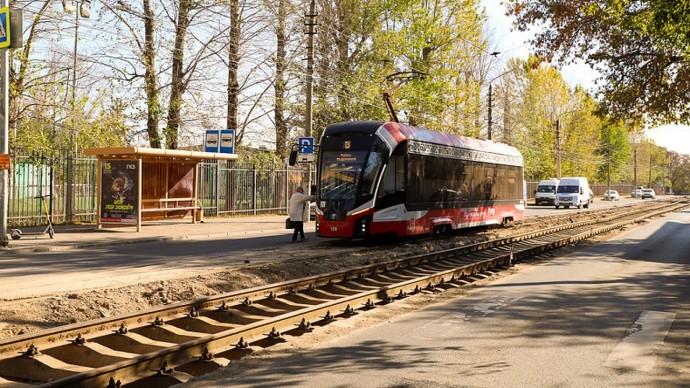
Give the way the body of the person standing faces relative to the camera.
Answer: to the viewer's right

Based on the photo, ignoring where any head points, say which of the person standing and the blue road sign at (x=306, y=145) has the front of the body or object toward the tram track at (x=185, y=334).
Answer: the blue road sign

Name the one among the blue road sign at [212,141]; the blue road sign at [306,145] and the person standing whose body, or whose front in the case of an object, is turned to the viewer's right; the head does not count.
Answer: the person standing

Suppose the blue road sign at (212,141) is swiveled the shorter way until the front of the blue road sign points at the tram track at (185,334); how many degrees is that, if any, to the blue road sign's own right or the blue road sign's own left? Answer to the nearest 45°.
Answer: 0° — it already faces it

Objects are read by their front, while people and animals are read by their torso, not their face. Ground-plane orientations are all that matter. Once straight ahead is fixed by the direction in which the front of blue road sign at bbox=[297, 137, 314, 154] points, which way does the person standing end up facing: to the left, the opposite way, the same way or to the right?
to the left

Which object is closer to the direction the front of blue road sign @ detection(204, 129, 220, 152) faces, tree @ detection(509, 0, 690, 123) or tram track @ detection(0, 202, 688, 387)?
the tram track

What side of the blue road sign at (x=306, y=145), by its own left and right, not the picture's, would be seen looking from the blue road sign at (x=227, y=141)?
right

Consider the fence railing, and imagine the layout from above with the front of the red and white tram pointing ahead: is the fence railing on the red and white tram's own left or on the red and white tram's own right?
on the red and white tram's own right

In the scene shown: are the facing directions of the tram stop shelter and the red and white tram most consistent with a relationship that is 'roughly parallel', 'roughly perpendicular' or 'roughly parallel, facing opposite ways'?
roughly perpendicular

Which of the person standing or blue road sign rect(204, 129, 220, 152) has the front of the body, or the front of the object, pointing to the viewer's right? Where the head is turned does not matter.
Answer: the person standing
